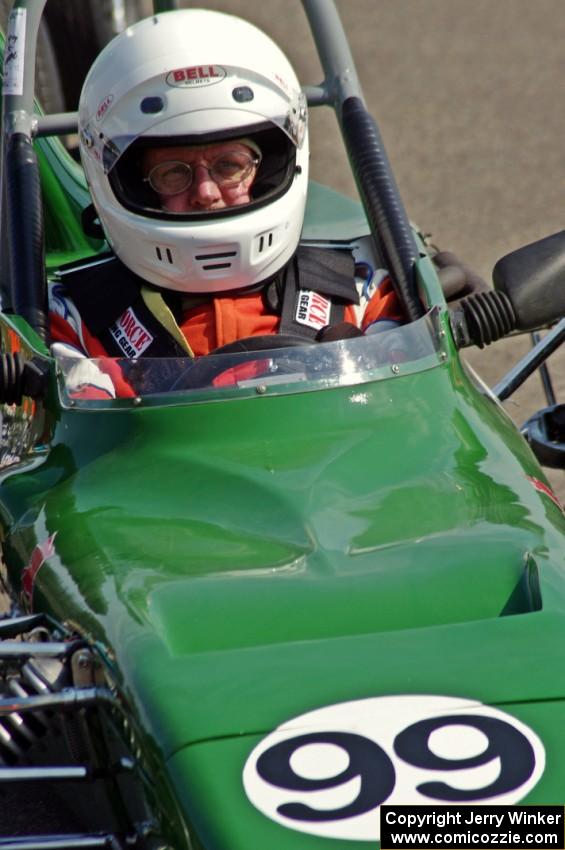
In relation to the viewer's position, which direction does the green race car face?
facing the viewer and to the right of the viewer
